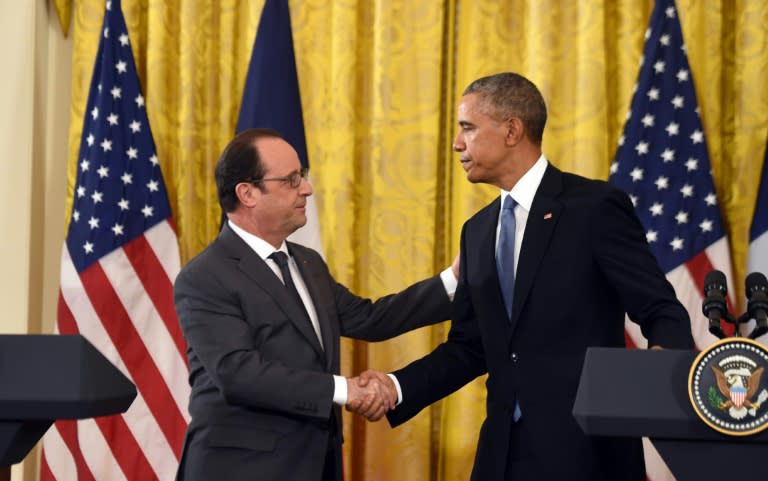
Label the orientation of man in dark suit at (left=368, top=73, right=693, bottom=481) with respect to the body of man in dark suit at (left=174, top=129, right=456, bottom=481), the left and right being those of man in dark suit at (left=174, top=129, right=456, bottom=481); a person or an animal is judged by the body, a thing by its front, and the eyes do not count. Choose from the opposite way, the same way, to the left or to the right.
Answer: to the right

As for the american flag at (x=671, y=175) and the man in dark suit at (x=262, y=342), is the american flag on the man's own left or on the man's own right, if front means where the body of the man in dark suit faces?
on the man's own left

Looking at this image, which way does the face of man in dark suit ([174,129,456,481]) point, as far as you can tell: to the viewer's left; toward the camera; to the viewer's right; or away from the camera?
to the viewer's right

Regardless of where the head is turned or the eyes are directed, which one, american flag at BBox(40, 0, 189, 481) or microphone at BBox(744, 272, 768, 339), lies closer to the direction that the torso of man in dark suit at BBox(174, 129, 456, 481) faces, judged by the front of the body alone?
the microphone

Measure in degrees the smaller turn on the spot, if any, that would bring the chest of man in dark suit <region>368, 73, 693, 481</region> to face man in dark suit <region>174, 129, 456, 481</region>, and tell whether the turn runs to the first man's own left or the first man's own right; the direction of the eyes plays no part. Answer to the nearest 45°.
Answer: approximately 45° to the first man's own right

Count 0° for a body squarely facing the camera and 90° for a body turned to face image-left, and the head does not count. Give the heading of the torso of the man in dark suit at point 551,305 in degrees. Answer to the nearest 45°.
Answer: approximately 45°

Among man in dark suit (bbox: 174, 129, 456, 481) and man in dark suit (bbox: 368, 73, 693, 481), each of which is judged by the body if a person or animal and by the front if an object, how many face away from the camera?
0

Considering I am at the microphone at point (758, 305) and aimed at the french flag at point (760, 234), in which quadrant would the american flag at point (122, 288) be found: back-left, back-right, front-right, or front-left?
front-left

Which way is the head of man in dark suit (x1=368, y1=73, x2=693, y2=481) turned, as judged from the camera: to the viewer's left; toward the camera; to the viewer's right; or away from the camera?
to the viewer's left

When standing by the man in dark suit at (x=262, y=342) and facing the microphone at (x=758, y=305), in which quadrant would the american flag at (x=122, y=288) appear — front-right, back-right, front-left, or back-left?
back-left

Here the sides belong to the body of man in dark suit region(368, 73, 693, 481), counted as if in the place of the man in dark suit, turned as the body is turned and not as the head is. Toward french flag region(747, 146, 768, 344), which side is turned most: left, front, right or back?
back

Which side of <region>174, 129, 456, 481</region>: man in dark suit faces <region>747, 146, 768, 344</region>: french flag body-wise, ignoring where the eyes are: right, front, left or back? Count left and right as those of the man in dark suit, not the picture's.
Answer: left

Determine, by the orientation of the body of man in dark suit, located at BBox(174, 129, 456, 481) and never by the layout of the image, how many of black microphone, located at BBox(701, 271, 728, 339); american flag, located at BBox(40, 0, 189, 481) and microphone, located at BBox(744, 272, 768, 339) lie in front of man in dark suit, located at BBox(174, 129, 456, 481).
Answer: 2

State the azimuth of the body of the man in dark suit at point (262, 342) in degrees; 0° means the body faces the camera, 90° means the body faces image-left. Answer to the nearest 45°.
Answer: approximately 315°

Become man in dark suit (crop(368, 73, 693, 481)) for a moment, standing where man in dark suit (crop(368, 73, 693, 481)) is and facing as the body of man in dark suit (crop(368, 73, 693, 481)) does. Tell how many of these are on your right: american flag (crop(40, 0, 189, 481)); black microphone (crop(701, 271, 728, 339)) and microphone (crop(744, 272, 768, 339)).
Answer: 1

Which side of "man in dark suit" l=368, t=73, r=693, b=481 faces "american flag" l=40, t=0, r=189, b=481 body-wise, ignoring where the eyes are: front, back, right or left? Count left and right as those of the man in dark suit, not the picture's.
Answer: right
